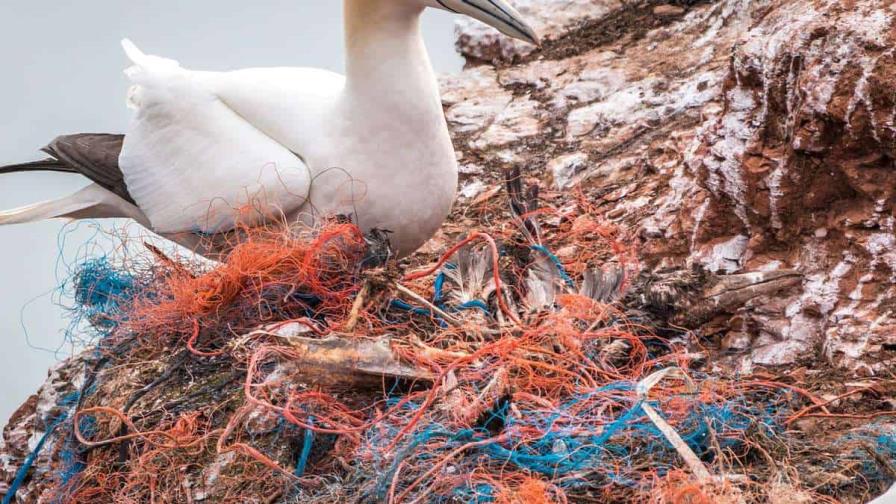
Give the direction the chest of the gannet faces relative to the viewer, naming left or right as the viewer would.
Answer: facing to the right of the viewer
